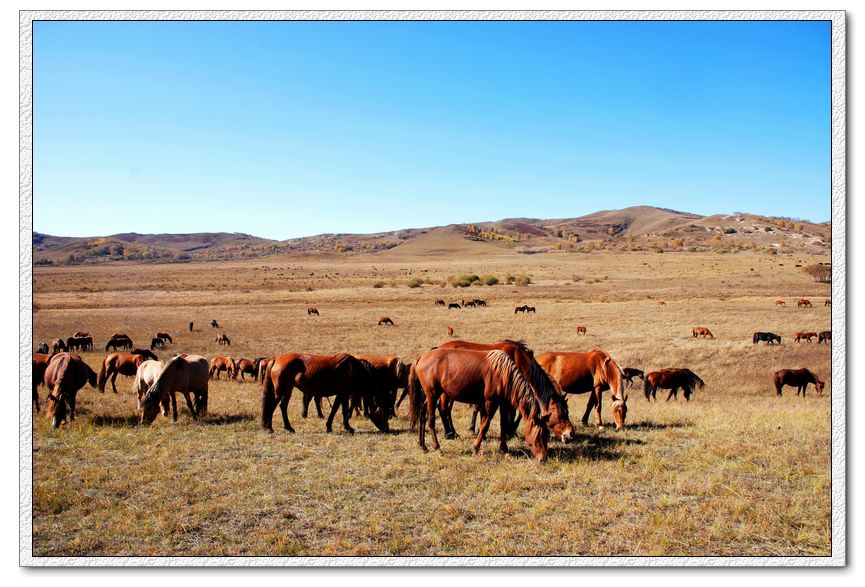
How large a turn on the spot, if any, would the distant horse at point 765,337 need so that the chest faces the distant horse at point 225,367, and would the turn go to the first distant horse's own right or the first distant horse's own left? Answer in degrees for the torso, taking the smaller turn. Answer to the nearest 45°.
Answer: approximately 135° to the first distant horse's own right

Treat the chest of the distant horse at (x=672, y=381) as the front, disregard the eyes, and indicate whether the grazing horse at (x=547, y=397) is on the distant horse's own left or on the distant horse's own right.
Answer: on the distant horse's own right

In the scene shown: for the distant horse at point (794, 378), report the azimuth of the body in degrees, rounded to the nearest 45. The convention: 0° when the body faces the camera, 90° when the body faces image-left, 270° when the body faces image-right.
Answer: approximately 270°

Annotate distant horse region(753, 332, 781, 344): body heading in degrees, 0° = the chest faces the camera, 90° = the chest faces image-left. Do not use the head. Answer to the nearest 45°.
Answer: approximately 270°

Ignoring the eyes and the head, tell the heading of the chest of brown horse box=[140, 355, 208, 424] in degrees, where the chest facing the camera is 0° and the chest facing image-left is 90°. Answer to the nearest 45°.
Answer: approximately 45°

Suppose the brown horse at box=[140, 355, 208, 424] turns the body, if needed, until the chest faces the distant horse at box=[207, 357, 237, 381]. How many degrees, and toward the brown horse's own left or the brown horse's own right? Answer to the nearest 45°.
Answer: approximately 135° to the brown horse's own right

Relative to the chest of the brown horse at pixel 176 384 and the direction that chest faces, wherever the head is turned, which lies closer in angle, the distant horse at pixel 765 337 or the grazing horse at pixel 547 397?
the grazing horse

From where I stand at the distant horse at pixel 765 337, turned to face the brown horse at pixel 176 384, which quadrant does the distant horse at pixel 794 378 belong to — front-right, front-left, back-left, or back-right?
front-left

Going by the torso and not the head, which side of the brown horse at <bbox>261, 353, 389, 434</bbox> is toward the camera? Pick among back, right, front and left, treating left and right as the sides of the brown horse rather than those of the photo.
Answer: right

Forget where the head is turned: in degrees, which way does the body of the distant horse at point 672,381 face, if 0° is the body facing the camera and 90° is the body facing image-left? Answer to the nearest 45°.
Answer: approximately 270°

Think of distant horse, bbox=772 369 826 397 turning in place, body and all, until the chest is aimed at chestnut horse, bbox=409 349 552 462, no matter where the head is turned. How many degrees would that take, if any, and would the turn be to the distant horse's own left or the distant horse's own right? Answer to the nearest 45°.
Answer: approximately 90° to the distant horse's own right

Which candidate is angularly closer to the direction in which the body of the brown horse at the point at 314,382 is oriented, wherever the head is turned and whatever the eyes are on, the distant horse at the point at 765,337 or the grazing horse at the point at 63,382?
the distant horse
